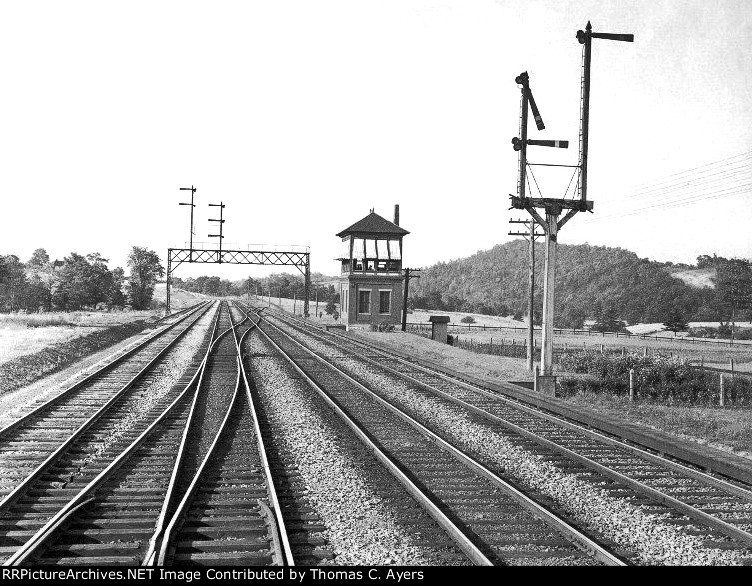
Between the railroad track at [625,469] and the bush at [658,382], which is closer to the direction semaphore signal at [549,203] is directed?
the railroad track

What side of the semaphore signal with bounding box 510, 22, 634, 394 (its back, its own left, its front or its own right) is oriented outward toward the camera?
front

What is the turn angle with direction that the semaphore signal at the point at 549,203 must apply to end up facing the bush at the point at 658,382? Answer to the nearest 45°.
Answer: approximately 135° to its left

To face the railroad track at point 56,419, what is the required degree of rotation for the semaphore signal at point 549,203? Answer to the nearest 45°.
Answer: approximately 45° to its right

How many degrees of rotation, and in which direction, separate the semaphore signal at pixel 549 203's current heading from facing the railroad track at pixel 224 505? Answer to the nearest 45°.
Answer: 0° — it already faces it

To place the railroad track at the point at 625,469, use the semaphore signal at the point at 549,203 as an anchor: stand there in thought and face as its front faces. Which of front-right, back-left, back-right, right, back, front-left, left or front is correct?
front

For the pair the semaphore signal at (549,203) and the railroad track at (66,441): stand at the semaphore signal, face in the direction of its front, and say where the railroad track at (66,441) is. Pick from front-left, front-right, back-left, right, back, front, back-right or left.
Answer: front-right

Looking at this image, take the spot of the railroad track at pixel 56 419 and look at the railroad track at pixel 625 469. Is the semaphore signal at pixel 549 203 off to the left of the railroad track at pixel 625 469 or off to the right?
left
